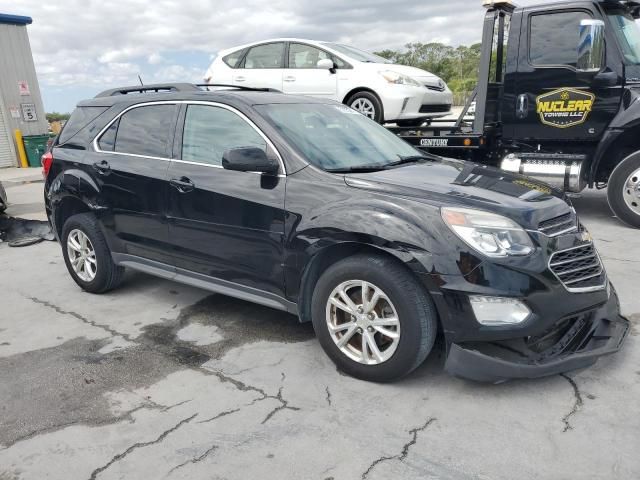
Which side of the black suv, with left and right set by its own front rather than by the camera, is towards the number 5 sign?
back

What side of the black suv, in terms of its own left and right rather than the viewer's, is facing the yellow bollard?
back

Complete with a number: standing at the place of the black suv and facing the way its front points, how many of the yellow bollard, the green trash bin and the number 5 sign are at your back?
3

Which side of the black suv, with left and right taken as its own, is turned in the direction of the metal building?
back

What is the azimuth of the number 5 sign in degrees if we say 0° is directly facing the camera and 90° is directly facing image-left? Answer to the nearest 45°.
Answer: approximately 0°

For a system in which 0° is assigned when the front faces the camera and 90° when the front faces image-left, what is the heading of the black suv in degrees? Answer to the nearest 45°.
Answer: approximately 315°
